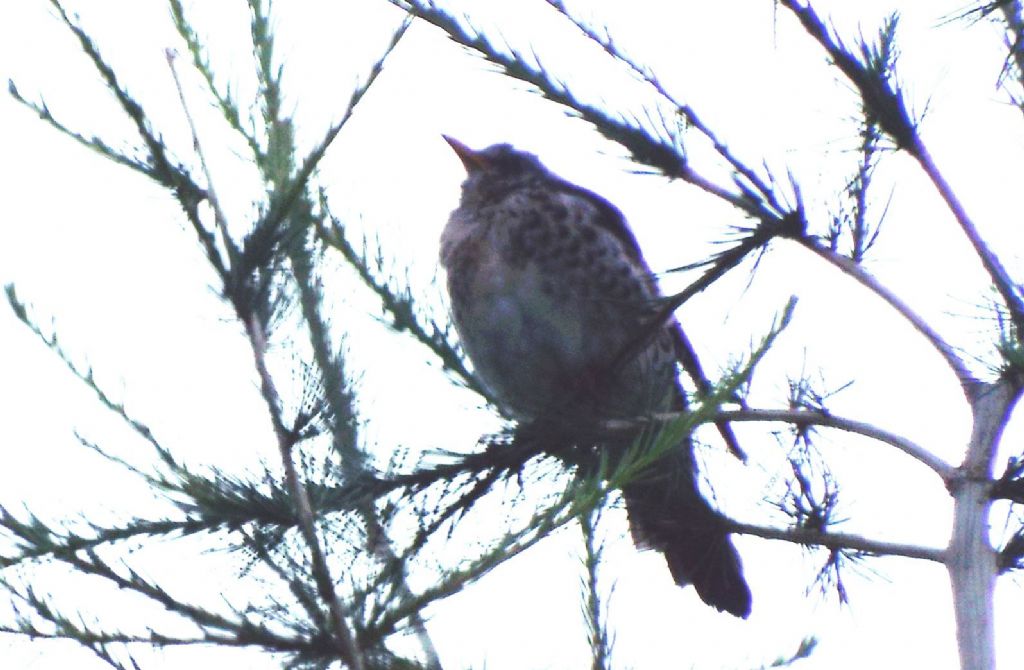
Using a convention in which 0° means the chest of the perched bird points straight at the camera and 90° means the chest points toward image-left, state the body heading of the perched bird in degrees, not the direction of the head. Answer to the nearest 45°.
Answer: approximately 45°
